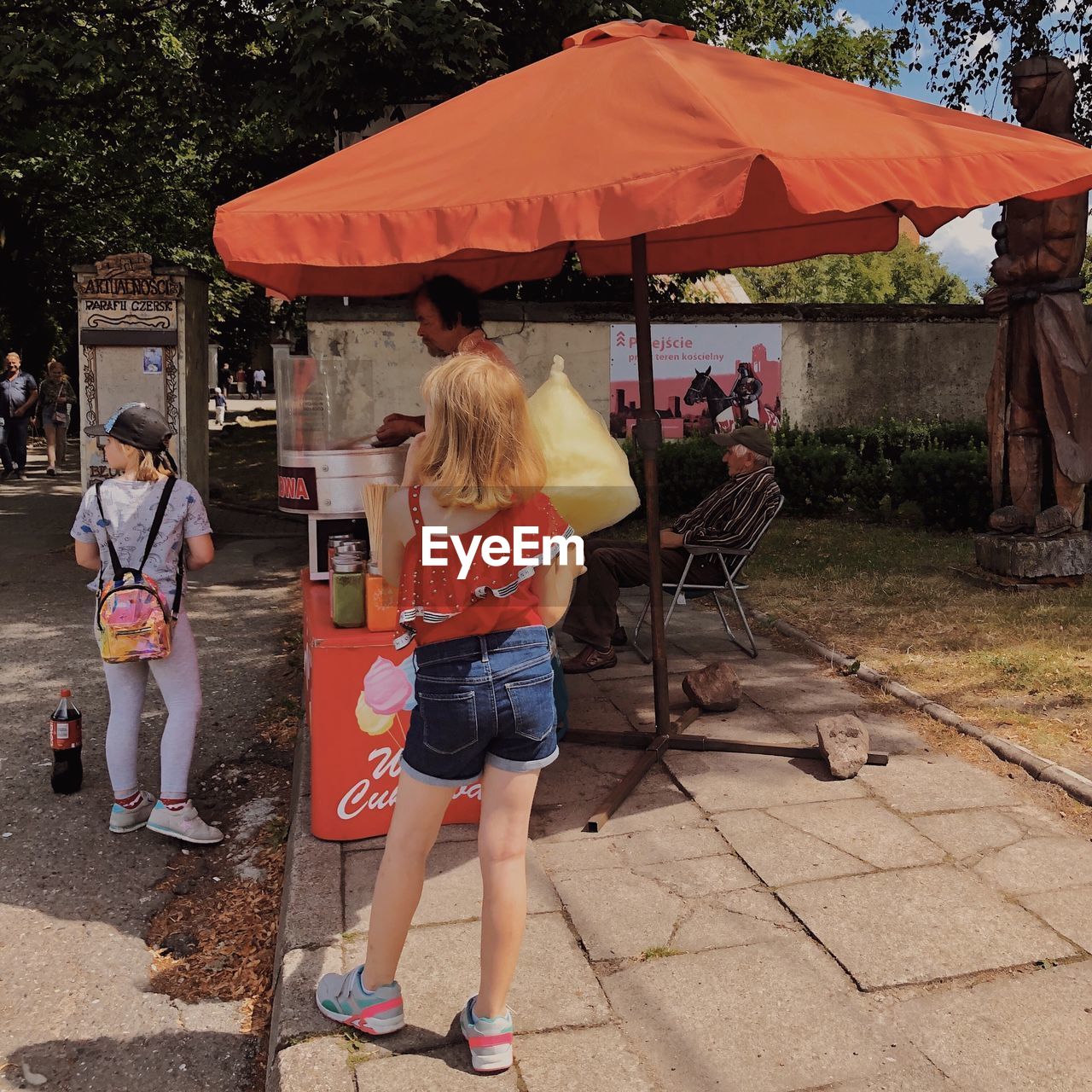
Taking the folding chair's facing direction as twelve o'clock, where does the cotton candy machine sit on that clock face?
The cotton candy machine is roughly at 10 o'clock from the folding chair.

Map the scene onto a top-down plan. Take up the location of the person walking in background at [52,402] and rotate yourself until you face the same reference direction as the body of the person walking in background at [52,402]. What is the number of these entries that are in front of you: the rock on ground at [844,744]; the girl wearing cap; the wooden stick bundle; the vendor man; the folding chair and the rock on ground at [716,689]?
6

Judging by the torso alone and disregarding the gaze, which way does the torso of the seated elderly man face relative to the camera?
to the viewer's left

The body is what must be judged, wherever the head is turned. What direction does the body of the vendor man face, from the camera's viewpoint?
to the viewer's left

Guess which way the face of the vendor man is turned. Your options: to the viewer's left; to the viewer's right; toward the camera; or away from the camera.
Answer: to the viewer's left

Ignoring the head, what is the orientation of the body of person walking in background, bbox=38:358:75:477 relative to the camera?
toward the camera

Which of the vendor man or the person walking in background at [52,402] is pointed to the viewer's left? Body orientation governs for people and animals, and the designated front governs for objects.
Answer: the vendor man

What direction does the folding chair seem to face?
to the viewer's left

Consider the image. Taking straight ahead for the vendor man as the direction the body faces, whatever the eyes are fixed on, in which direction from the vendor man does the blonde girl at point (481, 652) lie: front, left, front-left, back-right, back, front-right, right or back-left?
left

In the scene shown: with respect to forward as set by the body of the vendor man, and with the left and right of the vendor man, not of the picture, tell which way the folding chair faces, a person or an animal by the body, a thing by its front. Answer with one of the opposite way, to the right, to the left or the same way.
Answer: the same way
